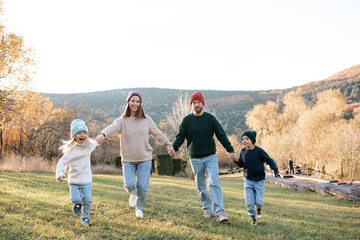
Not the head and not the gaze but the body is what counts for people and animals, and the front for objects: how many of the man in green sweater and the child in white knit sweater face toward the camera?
2

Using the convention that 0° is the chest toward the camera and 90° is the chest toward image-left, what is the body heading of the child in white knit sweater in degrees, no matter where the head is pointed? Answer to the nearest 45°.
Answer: approximately 0°

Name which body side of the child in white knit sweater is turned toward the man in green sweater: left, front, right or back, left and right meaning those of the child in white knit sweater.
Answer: left

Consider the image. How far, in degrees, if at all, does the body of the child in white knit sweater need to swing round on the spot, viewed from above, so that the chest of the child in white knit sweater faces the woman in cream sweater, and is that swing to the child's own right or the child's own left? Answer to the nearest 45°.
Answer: approximately 135° to the child's own left

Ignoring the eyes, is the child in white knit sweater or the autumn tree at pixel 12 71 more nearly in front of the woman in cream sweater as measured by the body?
the child in white knit sweater

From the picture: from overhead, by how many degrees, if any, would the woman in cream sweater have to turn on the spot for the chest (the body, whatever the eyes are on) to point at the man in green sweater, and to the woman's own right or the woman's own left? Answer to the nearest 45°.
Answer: approximately 90° to the woman's own left

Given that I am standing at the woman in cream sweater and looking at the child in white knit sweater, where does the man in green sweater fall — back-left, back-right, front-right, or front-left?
back-left

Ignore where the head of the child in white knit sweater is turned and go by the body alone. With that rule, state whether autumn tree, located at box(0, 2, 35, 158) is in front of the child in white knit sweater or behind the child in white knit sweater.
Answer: behind

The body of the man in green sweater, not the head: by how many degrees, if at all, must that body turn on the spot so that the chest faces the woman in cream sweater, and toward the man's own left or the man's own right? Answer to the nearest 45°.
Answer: approximately 90° to the man's own right

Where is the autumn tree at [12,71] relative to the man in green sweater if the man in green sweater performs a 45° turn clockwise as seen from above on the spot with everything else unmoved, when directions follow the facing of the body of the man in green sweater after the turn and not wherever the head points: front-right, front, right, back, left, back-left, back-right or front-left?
right
